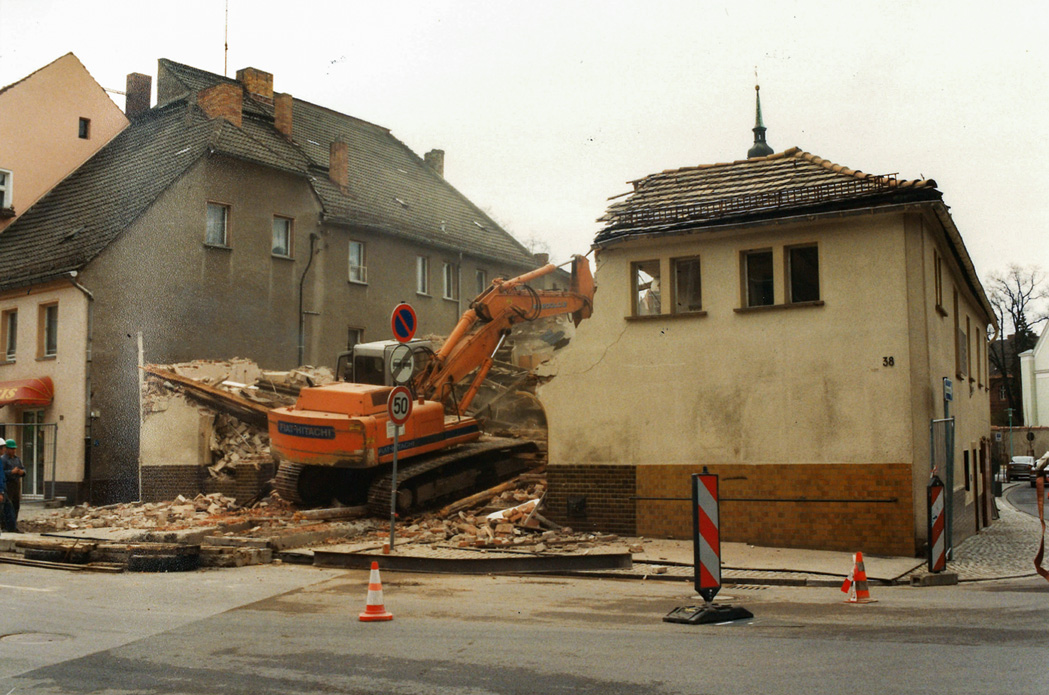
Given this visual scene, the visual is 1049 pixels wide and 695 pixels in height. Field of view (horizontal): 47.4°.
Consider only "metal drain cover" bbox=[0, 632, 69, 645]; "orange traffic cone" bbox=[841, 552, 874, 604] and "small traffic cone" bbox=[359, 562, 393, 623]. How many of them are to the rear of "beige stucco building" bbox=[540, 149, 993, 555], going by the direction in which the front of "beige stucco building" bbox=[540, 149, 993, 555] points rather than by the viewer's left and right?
0

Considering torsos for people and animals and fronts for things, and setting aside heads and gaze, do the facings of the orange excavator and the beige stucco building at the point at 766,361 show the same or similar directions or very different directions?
very different directions

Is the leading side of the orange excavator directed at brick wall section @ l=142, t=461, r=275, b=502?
no

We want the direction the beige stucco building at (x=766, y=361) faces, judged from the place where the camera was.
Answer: facing the viewer

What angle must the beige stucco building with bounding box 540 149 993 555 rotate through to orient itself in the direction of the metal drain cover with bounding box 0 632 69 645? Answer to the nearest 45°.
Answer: approximately 45° to its right

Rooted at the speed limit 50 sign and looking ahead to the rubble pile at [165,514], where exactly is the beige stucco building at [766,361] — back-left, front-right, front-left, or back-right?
back-right

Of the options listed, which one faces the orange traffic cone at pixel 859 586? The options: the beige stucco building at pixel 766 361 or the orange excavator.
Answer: the beige stucco building

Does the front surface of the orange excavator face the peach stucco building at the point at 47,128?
no

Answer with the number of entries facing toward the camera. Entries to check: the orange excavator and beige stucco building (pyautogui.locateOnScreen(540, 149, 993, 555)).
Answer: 1

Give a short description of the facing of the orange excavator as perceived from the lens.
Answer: facing away from the viewer and to the right of the viewer

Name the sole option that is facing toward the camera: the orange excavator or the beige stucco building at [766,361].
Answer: the beige stucco building

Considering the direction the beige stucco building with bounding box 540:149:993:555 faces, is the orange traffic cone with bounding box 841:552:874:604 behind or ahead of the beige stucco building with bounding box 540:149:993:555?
ahead

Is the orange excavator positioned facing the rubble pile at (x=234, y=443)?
no

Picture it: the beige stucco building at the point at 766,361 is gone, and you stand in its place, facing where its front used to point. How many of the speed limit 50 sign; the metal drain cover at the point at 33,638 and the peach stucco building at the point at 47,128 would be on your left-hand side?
0
